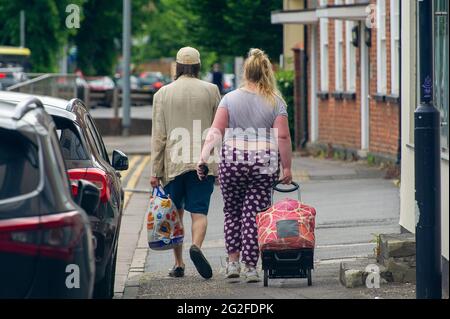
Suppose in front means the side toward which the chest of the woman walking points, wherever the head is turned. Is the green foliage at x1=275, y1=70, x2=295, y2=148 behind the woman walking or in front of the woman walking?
in front

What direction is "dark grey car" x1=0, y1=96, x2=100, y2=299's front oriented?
away from the camera

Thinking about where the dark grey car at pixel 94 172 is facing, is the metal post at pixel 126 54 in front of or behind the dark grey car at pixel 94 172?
in front

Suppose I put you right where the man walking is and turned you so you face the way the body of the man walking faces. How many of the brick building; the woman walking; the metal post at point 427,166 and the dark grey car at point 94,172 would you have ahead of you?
1

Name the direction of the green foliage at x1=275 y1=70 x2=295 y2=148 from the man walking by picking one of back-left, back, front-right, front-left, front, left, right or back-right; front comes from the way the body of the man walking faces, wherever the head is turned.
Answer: front

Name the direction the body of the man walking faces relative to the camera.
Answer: away from the camera

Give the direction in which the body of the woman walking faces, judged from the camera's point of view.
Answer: away from the camera

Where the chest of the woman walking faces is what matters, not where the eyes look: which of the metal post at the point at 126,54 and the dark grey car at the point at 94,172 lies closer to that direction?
the metal post

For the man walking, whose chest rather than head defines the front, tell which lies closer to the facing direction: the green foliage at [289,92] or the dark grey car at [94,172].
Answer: the green foliage

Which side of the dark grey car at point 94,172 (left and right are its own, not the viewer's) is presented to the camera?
back

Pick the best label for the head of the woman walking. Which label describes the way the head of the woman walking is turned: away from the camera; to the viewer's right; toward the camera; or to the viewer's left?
away from the camera

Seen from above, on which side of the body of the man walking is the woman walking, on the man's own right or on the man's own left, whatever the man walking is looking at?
on the man's own right

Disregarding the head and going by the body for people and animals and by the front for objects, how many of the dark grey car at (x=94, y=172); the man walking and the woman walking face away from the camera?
3

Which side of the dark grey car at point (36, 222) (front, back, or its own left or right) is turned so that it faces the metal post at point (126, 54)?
front

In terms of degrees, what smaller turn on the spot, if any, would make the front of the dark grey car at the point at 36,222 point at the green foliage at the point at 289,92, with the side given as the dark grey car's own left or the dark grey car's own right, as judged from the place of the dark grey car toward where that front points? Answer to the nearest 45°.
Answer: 0° — it already faces it
